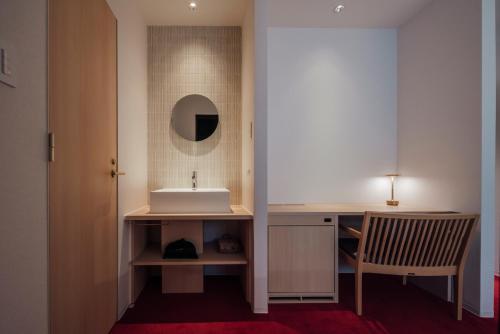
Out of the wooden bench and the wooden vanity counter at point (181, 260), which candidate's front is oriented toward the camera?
the wooden vanity counter

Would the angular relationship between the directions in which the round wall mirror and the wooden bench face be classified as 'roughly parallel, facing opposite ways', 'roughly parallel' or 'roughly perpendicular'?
roughly parallel, facing opposite ways

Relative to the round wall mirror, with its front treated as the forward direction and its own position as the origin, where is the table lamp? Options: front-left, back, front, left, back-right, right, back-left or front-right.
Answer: left

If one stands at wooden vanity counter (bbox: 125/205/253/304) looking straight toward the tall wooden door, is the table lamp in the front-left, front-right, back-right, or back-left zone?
back-left

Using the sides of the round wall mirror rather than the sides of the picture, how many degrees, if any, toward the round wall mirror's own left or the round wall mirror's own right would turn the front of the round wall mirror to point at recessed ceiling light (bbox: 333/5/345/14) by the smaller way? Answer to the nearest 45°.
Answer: approximately 90° to the round wall mirror's own left

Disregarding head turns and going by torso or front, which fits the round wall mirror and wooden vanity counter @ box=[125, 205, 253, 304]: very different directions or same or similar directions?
same or similar directions

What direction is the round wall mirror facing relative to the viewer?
toward the camera

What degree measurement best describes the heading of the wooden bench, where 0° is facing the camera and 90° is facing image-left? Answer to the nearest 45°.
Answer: approximately 135°

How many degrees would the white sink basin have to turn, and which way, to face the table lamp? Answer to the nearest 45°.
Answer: approximately 90° to its left

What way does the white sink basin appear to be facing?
toward the camera

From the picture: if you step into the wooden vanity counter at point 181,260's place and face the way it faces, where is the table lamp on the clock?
The table lamp is roughly at 9 o'clock from the wooden vanity counter.

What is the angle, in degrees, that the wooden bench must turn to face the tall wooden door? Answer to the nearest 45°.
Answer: approximately 90° to its left

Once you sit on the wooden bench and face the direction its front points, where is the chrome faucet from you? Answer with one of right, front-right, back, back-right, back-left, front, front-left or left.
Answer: front-left
